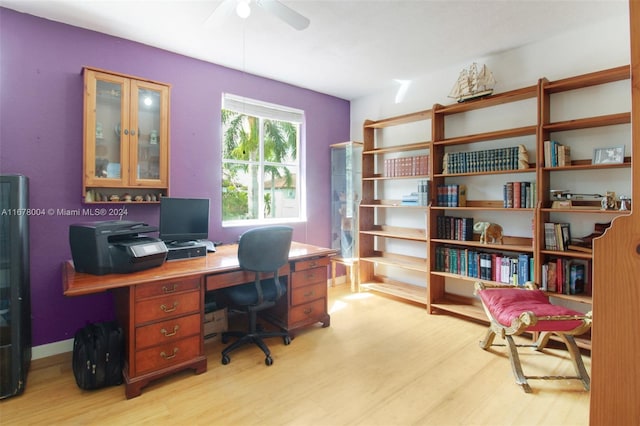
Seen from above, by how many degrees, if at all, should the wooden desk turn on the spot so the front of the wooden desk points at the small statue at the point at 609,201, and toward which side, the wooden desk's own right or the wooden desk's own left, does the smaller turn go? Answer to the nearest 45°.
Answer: approximately 45° to the wooden desk's own left

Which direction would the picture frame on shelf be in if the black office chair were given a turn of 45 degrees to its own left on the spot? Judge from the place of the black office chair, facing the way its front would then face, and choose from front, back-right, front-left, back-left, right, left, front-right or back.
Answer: back

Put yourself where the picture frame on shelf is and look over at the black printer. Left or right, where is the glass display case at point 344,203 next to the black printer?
right

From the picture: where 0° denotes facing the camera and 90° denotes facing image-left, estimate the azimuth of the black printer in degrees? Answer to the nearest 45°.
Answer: approximately 315°

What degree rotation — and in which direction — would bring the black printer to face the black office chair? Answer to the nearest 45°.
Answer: approximately 45° to its left

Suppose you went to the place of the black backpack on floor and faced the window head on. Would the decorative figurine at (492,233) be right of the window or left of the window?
right

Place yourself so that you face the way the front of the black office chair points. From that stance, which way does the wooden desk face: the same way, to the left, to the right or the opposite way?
the opposite way

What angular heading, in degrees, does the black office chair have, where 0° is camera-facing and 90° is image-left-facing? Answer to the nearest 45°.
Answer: approximately 135°

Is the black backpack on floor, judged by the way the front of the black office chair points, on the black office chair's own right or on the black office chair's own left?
on the black office chair's own left
